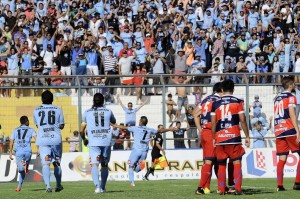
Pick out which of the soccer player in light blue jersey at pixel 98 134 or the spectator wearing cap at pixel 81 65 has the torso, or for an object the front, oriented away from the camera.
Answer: the soccer player in light blue jersey

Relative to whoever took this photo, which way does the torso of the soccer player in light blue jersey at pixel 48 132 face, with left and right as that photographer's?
facing away from the viewer

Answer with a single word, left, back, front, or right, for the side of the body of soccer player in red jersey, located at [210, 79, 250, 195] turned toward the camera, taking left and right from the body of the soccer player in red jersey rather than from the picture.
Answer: back

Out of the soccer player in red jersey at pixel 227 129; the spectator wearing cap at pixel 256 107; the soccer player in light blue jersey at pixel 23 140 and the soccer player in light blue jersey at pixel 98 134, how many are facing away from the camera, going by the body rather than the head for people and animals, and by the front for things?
3

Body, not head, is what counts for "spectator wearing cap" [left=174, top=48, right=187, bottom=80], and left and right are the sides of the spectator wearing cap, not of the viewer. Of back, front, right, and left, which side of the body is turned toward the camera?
front

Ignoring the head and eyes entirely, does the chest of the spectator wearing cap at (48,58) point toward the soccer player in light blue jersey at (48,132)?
yes

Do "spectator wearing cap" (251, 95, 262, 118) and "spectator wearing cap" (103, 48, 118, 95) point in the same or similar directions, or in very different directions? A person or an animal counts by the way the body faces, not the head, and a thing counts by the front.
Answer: same or similar directions

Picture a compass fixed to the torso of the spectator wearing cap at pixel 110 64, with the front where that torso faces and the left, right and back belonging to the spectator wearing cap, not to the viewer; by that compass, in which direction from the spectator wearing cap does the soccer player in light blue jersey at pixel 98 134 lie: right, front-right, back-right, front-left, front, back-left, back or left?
front

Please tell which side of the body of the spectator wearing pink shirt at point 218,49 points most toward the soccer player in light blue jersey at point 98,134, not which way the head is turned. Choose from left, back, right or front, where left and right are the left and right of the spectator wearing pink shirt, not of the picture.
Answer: front

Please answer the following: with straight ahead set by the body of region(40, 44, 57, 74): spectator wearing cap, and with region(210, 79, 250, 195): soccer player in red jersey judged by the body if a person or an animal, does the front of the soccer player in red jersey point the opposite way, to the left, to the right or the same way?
the opposite way

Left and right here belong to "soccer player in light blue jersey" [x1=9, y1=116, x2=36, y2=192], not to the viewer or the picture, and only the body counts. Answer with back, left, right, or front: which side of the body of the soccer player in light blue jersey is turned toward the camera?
back

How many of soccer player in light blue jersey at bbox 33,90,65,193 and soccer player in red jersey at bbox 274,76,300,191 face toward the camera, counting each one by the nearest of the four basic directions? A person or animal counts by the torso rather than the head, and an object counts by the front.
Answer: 0

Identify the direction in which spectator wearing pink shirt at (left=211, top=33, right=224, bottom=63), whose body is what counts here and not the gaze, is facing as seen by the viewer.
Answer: toward the camera

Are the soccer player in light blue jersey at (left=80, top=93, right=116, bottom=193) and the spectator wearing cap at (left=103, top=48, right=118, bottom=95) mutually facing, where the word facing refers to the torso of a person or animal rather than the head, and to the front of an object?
yes

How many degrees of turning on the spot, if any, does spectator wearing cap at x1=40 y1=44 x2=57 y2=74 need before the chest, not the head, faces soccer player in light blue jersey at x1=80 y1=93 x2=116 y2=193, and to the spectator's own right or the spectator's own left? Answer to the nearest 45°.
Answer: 0° — they already face them

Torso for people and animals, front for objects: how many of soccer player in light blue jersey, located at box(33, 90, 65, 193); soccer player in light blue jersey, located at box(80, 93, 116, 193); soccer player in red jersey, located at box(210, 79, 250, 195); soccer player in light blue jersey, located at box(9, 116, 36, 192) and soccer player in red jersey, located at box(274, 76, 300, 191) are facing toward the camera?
0

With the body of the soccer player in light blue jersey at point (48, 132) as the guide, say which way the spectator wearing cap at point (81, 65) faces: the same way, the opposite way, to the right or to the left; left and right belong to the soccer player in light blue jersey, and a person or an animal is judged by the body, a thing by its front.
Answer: the opposite way

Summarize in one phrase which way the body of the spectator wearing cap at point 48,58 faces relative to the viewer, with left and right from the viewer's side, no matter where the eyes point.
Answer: facing the viewer

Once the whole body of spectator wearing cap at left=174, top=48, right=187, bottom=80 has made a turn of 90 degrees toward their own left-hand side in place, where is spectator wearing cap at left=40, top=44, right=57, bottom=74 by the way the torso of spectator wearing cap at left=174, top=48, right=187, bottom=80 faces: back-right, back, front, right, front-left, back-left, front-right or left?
back
